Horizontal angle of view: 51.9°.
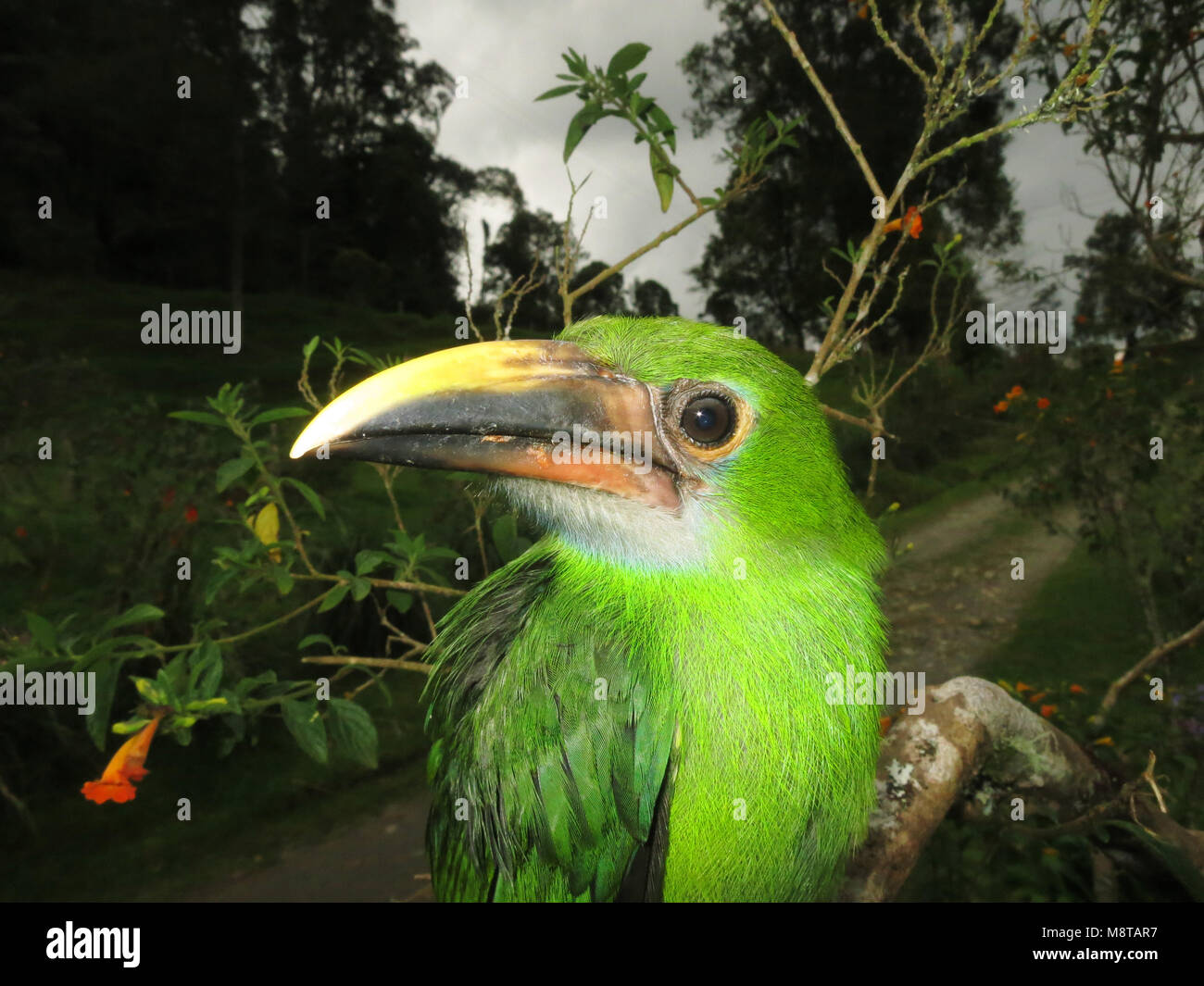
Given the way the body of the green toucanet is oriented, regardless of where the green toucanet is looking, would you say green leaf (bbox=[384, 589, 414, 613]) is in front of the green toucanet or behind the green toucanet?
behind

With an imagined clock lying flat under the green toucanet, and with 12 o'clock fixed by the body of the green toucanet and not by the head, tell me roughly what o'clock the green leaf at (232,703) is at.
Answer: The green leaf is roughly at 5 o'clock from the green toucanet.

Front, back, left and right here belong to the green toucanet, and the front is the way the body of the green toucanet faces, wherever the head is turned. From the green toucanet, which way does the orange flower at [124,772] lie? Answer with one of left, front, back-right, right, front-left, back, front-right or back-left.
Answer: back-right

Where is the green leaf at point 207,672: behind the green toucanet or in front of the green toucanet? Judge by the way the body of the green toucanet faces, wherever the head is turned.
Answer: behind

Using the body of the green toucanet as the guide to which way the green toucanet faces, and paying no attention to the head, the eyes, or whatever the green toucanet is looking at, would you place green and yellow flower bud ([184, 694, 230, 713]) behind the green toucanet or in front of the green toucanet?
behind

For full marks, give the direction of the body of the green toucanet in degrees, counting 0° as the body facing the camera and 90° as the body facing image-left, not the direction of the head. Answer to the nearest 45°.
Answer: approximately 315°

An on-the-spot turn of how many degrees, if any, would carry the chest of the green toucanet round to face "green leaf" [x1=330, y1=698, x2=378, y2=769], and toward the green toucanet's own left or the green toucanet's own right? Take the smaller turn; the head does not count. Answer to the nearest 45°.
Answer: approximately 180°
